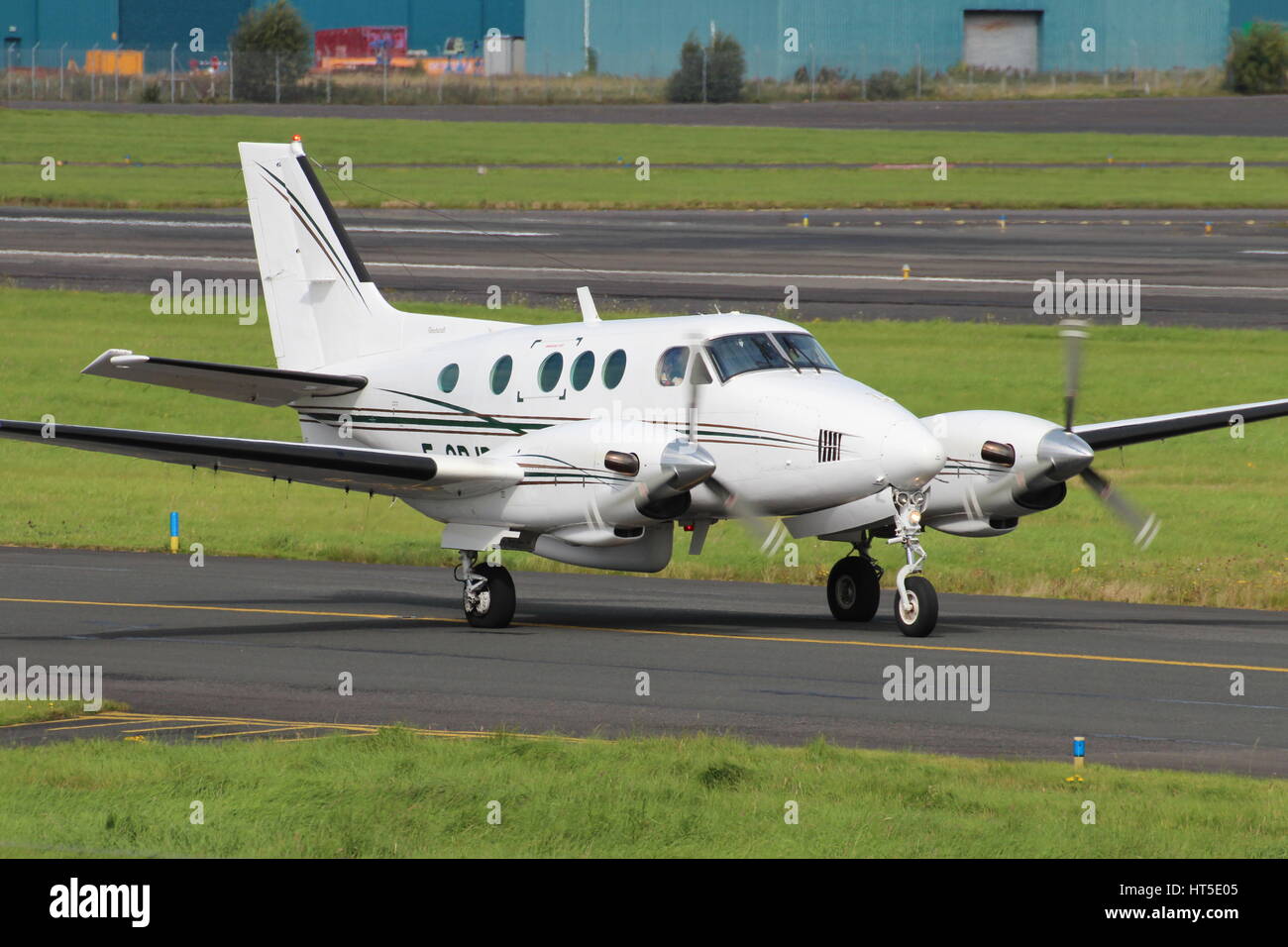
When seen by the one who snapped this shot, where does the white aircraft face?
facing the viewer and to the right of the viewer
